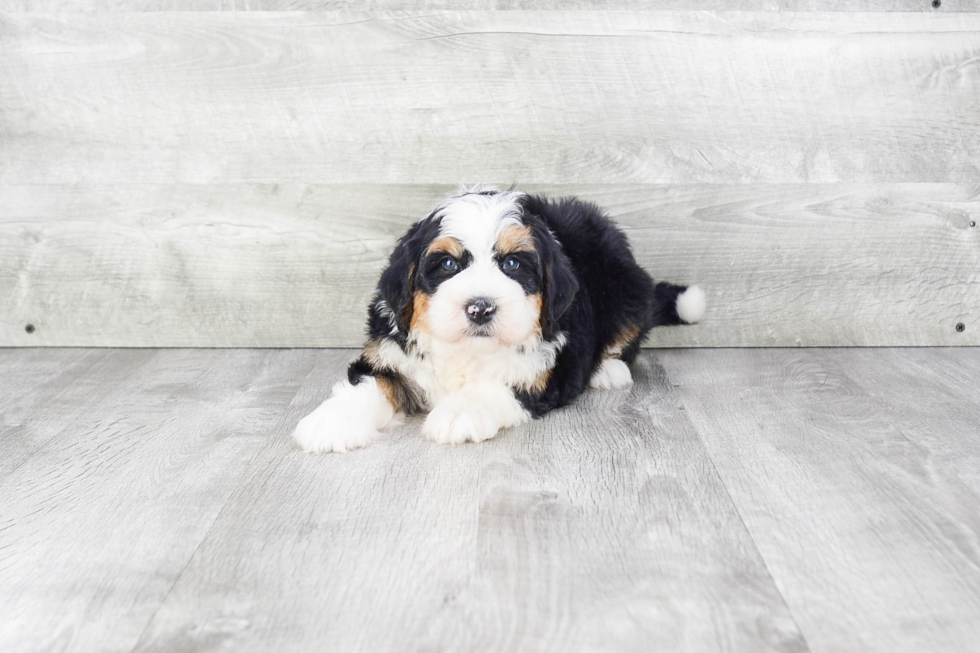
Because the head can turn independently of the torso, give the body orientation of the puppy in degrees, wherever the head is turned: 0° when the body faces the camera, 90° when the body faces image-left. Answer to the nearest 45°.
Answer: approximately 45°
